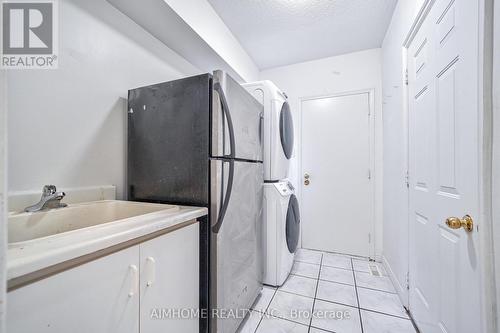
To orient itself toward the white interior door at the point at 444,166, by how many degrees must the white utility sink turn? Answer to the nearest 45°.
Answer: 0° — it already faces it

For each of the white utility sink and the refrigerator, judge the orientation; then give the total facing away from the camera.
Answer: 0

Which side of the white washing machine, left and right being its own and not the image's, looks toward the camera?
right

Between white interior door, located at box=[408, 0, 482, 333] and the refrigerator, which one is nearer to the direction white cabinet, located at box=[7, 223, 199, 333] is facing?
the white interior door

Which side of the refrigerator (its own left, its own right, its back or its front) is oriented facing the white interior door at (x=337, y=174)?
left

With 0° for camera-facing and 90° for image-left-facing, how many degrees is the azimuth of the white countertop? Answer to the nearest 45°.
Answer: approximately 315°

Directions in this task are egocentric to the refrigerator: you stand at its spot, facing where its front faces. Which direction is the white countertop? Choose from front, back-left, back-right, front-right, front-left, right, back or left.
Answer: right

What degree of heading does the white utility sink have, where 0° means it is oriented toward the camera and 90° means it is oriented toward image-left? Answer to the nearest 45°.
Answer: approximately 315°

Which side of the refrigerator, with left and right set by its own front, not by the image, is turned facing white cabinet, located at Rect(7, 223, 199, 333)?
right
